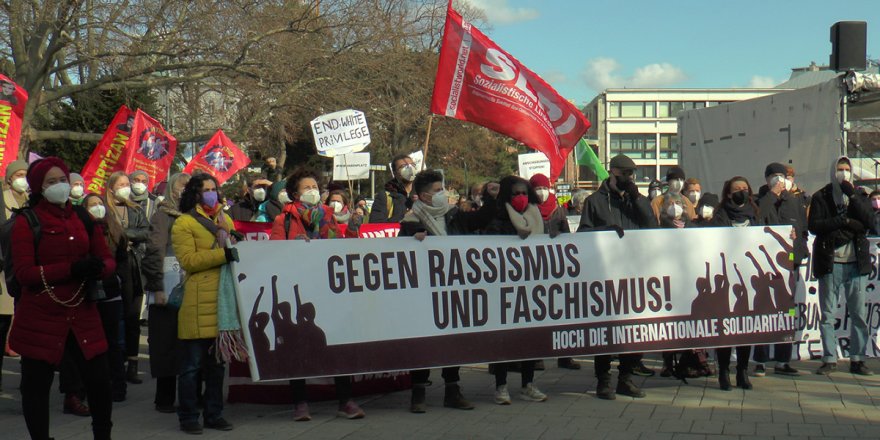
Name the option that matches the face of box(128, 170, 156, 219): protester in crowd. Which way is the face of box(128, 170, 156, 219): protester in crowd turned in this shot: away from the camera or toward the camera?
toward the camera

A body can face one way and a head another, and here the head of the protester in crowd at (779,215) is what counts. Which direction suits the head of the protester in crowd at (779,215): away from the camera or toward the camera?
toward the camera

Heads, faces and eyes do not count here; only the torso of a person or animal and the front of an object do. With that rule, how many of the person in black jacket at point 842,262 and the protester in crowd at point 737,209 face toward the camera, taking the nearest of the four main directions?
2

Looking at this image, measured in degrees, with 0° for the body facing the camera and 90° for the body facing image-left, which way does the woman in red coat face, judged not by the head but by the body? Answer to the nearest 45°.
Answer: approximately 315°

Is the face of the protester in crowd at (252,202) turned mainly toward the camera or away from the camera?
toward the camera

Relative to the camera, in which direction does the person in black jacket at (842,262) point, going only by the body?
toward the camera

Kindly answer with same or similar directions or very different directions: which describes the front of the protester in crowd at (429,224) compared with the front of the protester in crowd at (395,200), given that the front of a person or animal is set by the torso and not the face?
same or similar directions

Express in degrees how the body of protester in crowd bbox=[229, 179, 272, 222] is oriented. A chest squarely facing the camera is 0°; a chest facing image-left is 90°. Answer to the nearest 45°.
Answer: approximately 315°

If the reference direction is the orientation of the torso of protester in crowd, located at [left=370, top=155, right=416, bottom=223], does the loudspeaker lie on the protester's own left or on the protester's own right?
on the protester's own left

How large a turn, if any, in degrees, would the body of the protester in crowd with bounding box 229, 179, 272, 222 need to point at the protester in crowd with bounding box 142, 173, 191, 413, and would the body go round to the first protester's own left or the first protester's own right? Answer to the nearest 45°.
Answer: approximately 45° to the first protester's own right

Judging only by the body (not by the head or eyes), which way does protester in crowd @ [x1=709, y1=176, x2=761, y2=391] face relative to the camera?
toward the camera
